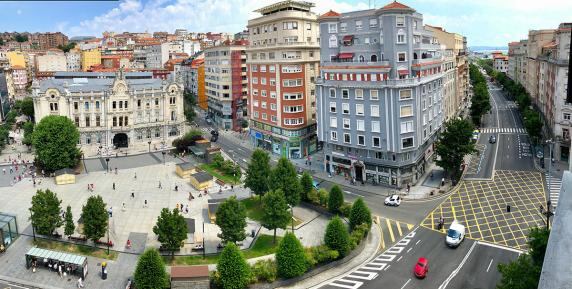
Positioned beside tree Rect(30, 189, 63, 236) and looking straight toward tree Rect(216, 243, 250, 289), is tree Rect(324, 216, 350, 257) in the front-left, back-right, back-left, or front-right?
front-left

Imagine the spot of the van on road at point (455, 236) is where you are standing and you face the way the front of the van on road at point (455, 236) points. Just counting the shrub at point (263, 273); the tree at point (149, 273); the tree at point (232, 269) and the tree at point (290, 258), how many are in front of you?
4

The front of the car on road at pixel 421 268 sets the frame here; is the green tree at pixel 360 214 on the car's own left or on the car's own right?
on the car's own right

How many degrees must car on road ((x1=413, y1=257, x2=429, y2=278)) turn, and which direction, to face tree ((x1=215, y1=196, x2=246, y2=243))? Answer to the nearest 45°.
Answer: approximately 45° to its right

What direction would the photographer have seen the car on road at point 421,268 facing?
facing the viewer and to the left of the viewer

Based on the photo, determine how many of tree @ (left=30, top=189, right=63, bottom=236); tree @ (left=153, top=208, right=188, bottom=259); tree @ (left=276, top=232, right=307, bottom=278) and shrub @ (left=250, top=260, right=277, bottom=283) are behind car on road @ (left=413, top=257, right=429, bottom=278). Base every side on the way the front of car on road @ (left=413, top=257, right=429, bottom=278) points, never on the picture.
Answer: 0

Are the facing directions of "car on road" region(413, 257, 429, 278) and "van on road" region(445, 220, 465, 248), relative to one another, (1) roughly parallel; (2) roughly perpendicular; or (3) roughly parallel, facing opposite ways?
roughly parallel

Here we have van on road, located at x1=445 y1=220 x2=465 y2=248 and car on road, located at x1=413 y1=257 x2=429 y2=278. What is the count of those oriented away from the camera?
0

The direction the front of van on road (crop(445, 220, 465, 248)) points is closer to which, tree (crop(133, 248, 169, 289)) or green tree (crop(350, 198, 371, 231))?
the tree

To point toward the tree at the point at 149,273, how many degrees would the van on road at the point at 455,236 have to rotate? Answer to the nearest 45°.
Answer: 0° — it already faces it

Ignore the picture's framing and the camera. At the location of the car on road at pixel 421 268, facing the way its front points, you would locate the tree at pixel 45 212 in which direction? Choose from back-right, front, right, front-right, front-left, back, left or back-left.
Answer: front-right

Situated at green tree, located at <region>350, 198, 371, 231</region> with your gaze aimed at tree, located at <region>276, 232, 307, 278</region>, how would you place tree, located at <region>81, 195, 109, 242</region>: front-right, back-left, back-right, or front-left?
front-right

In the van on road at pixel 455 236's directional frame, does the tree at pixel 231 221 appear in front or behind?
in front

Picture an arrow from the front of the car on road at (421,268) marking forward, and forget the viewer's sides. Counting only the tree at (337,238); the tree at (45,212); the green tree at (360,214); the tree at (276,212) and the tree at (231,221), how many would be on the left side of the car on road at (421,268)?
0

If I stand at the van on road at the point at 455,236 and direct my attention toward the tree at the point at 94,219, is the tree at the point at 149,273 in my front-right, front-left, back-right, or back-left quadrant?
front-left
